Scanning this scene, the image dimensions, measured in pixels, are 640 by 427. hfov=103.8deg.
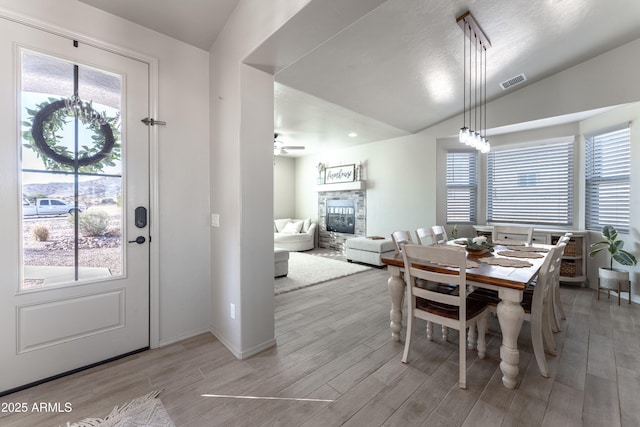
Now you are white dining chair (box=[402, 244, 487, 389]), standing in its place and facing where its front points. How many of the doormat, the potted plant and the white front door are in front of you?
1

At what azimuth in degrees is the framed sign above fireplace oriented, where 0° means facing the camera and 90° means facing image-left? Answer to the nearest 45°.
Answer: approximately 45°

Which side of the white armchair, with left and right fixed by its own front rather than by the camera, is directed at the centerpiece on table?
front

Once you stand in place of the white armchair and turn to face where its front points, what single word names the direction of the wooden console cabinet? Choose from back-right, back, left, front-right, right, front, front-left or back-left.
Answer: front-left

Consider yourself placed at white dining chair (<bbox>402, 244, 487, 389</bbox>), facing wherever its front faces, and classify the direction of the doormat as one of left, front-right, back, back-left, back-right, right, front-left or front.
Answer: back

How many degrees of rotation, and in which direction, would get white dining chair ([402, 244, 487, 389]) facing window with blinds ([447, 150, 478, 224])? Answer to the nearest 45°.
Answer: approximately 45° to its left

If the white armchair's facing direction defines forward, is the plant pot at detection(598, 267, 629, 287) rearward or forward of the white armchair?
forward

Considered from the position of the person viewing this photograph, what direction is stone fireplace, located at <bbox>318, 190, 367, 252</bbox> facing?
facing the viewer and to the left of the viewer

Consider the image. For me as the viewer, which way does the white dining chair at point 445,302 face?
facing away from the viewer and to the right of the viewer
